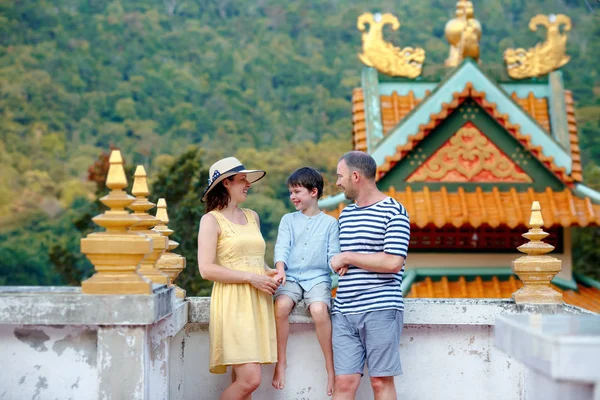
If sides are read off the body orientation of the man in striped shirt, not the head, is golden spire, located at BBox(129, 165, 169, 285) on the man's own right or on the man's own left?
on the man's own right

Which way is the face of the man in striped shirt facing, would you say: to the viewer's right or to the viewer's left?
to the viewer's left

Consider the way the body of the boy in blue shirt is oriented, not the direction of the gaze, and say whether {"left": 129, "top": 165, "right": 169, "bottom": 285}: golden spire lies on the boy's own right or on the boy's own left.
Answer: on the boy's own right

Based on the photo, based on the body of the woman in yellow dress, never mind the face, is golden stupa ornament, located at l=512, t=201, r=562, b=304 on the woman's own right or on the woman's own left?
on the woman's own left

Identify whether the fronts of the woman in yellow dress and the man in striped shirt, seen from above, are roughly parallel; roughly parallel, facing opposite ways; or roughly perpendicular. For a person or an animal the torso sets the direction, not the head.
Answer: roughly perpendicular

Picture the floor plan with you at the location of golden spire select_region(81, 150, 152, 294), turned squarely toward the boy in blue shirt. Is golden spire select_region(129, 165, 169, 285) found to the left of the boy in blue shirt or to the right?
left

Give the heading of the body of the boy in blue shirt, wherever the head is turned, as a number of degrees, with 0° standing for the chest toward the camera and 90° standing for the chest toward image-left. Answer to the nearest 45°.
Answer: approximately 0°

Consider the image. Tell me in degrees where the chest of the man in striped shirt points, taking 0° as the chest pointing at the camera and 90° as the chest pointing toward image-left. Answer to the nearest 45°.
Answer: approximately 45°

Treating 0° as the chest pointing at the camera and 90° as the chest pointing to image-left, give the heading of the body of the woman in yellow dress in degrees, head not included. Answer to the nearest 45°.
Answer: approximately 315°
